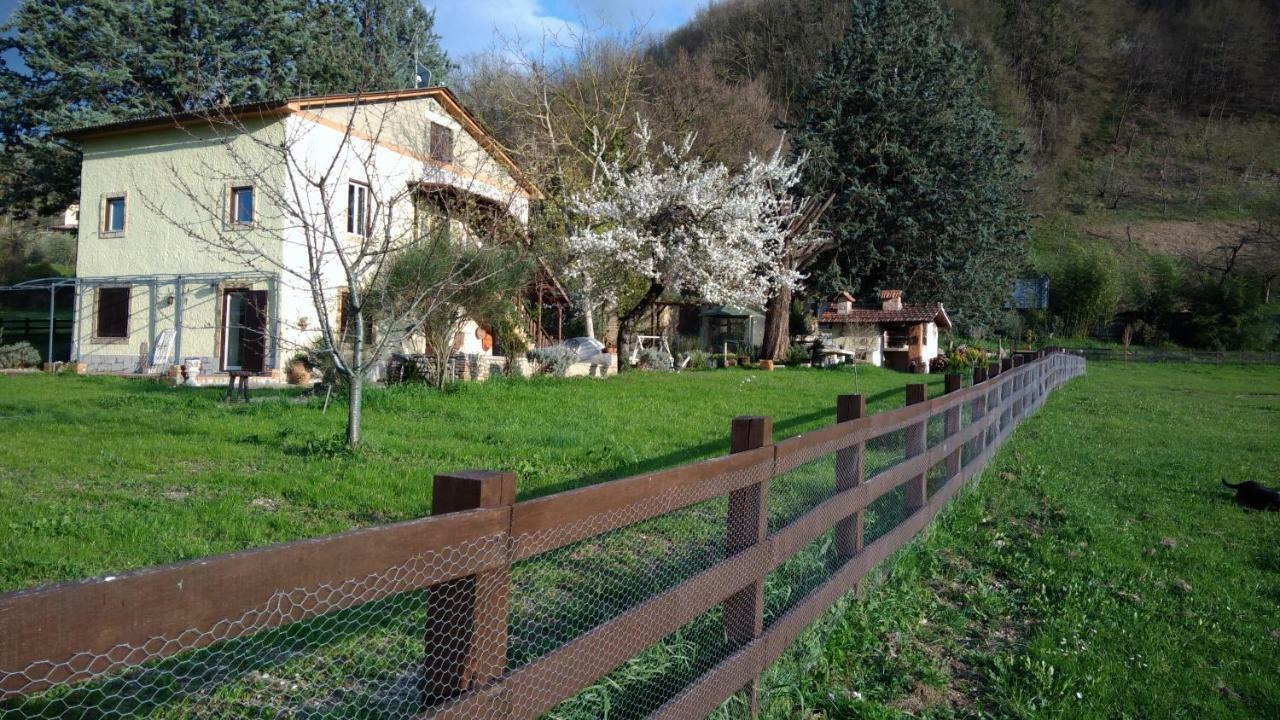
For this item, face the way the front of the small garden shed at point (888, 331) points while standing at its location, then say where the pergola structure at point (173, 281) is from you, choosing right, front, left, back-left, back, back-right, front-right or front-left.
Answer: front-right

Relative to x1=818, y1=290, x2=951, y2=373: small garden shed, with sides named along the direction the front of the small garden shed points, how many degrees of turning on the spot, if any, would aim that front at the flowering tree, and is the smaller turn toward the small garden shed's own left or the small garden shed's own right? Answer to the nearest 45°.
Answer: approximately 45° to the small garden shed's own right

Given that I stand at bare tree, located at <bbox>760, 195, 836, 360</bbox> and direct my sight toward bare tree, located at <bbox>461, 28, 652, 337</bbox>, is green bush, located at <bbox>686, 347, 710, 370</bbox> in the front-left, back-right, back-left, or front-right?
front-left

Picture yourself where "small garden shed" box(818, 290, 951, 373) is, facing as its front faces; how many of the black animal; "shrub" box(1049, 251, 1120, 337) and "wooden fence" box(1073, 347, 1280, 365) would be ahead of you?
1

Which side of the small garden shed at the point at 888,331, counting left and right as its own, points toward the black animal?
front

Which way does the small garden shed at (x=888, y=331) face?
toward the camera

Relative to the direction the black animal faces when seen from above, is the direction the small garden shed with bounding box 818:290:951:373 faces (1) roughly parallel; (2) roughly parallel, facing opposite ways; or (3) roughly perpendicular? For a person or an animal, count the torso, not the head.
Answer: roughly perpendicular

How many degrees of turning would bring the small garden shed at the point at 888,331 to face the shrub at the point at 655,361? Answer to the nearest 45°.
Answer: approximately 45° to its right

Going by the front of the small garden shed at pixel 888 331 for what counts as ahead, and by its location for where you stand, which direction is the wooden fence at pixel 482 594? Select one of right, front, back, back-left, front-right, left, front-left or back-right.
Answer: front
